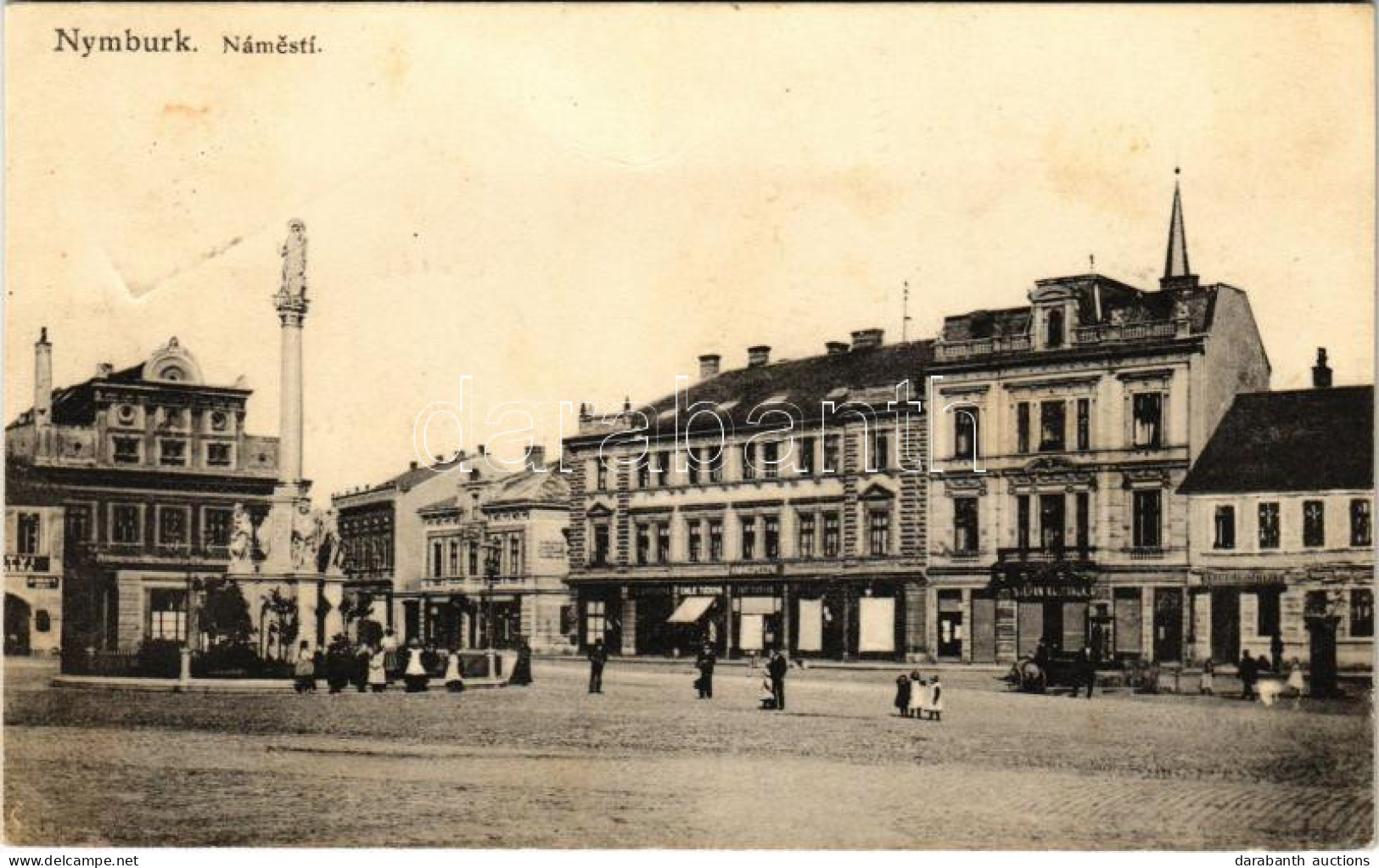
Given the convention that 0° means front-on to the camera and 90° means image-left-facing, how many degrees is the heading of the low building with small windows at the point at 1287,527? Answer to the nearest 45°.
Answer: approximately 0°

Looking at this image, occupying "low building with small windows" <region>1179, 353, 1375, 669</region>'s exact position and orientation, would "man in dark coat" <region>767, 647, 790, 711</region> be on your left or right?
on your right

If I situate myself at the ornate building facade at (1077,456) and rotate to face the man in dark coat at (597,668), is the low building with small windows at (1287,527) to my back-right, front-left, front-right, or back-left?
back-left

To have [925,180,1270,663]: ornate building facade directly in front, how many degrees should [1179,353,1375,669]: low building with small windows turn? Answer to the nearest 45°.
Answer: approximately 135° to its right

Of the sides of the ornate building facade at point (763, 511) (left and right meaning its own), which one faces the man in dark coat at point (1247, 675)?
left

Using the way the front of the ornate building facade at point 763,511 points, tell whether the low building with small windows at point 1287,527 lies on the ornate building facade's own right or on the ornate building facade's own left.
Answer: on the ornate building facade's own left

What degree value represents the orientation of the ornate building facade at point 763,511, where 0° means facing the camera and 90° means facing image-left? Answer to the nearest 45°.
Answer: approximately 45°

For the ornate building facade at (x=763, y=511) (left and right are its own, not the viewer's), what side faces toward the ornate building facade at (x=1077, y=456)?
left
